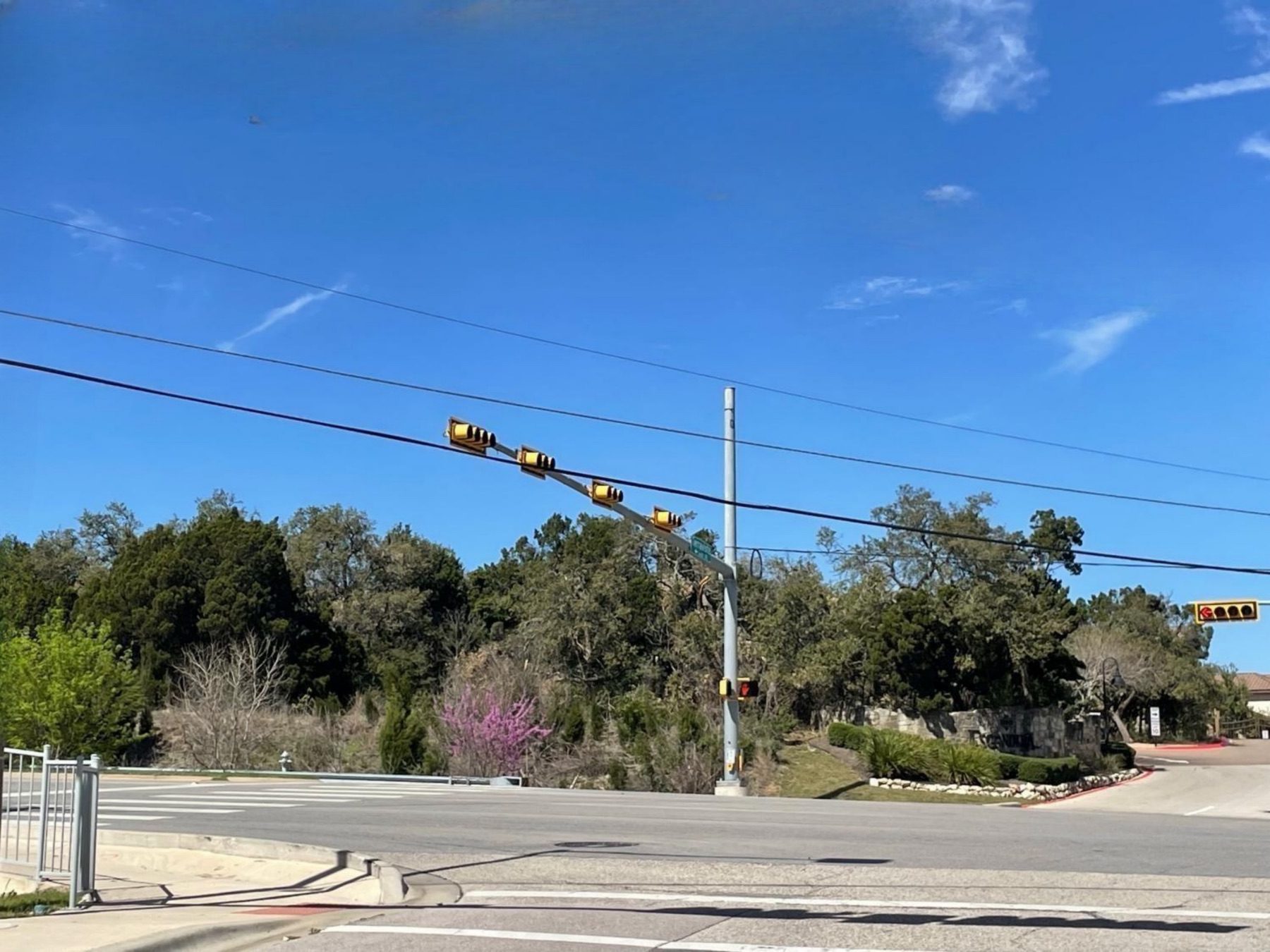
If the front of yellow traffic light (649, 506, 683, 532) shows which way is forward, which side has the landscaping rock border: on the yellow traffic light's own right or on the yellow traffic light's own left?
on the yellow traffic light's own left

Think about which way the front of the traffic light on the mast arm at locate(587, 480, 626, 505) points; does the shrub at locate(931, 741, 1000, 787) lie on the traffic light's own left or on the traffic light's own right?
on the traffic light's own left

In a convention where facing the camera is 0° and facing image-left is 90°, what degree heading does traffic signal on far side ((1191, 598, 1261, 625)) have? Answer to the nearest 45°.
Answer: approximately 0°

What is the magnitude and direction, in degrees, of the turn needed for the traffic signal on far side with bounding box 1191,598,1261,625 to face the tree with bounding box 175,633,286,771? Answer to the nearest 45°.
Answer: approximately 90° to its right

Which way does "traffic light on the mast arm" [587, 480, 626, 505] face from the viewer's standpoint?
to the viewer's right

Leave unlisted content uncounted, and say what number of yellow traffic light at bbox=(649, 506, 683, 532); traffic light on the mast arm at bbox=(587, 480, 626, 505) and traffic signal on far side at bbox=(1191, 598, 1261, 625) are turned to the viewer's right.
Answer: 2

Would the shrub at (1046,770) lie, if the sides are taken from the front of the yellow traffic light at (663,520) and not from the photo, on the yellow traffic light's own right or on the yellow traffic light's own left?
on the yellow traffic light's own left

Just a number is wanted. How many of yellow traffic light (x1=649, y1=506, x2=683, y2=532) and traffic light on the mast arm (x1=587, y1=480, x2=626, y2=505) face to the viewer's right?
2

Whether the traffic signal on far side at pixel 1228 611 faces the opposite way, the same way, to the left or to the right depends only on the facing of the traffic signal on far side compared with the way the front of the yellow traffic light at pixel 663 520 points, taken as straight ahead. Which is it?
to the right

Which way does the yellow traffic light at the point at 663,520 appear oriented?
to the viewer's right

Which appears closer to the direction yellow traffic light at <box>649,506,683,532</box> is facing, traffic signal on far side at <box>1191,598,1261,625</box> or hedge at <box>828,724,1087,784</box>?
the traffic signal on far side
